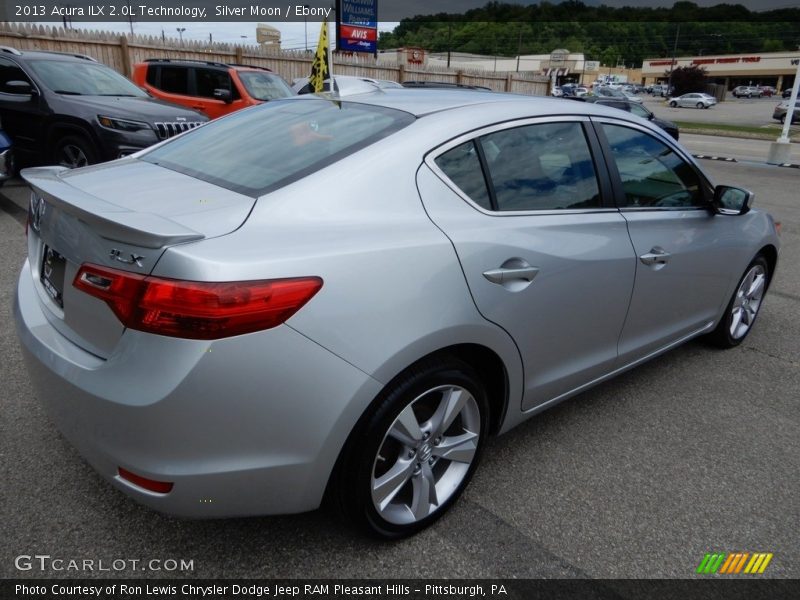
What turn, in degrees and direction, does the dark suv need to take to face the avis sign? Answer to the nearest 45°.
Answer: approximately 90° to its left

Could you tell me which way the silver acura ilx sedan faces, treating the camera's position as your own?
facing away from the viewer and to the right of the viewer

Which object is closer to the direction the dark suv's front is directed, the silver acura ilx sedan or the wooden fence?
the silver acura ilx sedan

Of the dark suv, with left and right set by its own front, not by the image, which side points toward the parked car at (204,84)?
left

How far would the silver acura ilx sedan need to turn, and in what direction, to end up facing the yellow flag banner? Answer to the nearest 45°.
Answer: approximately 45° to its left

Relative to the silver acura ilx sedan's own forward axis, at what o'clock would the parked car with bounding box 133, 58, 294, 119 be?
The parked car is roughly at 10 o'clock from the silver acura ilx sedan.
